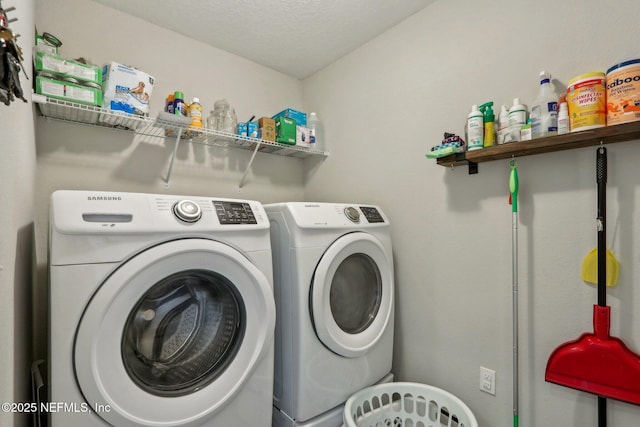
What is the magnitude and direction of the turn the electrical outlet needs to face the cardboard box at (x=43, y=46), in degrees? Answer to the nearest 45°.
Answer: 0° — it already faces it

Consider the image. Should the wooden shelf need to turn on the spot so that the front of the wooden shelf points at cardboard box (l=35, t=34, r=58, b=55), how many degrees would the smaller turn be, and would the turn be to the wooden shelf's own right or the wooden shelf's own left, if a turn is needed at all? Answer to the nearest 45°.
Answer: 0° — it already faces it

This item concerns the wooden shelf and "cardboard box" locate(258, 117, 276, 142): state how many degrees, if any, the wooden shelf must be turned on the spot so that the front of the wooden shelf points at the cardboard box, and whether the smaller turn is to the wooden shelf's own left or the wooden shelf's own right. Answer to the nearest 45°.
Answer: approximately 45° to the wooden shelf's own right

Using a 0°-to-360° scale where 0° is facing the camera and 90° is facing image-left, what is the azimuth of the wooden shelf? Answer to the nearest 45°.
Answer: approximately 45°

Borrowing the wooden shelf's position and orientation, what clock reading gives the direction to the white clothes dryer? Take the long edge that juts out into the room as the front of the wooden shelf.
The white clothes dryer is roughly at 1 o'clock from the wooden shelf.

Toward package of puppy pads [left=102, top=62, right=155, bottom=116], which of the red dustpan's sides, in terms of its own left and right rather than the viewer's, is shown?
front

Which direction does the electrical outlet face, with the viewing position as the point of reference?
facing the viewer and to the left of the viewer

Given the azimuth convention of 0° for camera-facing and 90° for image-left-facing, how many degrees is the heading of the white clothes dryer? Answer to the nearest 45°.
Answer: approximately 315°

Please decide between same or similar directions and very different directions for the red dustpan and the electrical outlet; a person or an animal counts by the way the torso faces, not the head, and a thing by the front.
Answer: same or similar directions
